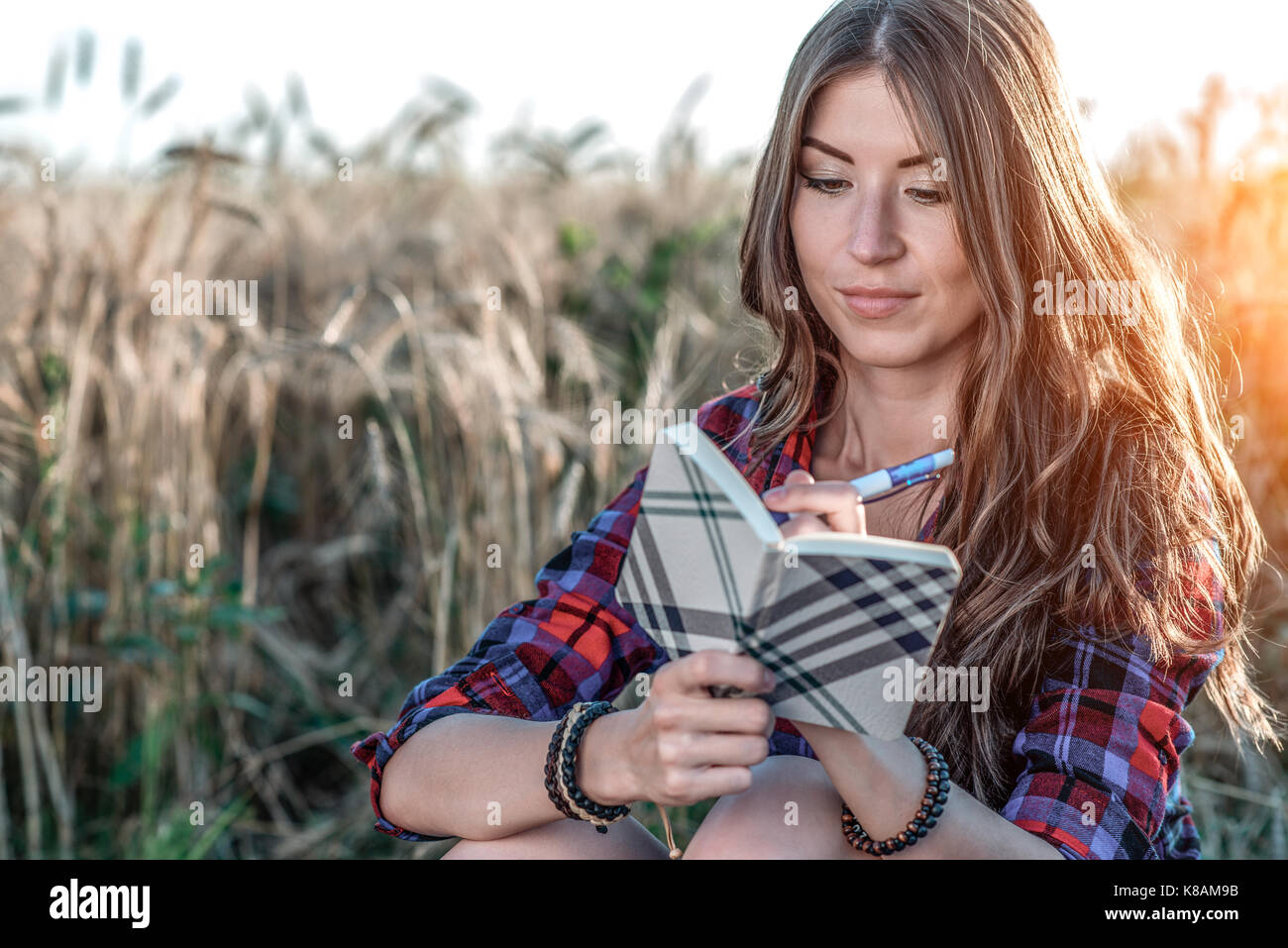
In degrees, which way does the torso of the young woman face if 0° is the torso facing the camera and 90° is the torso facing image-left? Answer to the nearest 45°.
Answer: approximately 45°

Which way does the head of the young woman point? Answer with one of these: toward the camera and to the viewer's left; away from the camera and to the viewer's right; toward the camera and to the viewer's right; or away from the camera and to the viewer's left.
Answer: toward the camera and to the viewer's left
